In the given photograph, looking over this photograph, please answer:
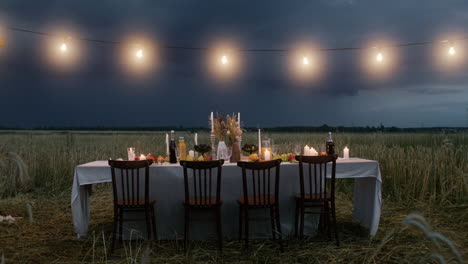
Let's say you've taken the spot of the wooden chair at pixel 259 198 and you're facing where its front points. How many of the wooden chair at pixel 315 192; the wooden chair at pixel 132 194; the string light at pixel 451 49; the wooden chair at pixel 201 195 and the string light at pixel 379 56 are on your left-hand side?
2

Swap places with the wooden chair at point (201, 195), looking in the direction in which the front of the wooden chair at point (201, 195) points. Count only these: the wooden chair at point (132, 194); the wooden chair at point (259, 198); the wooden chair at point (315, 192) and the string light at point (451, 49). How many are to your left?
1

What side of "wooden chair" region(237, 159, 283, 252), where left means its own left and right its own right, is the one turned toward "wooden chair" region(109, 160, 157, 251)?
left

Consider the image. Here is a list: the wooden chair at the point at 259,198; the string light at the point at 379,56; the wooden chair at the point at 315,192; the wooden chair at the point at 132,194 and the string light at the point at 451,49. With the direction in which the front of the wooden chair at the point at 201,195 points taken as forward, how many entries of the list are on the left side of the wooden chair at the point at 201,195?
1

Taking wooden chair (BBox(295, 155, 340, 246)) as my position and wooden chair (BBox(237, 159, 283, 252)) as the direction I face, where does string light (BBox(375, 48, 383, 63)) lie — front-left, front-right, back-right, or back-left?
back-right

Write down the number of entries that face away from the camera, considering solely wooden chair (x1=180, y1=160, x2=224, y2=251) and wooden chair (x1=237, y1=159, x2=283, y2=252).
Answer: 2

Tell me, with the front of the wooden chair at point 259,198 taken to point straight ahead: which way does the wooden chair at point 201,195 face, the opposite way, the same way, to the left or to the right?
the same way

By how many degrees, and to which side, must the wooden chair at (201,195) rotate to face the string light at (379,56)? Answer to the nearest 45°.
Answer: approximately 45° to its right

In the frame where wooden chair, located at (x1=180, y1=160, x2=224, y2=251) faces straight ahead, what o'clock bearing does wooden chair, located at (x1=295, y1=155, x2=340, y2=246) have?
wooden chair, located at (x1=295, y1=155, x2=340, y2=246) is roughly at 3 o'clock from wooden chair, located at (x1=180, y1=160, x2=224, y2=251).

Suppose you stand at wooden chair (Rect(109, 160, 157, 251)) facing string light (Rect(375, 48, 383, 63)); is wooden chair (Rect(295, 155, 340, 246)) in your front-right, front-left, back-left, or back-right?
front-right

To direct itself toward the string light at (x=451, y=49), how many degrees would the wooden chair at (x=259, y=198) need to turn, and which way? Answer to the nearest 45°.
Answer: approximately 45° to its right

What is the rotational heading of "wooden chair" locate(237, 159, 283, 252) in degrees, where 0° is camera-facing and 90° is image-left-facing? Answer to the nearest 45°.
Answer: approximately 180°

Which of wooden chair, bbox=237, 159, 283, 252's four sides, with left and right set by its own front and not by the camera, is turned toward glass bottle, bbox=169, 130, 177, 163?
left

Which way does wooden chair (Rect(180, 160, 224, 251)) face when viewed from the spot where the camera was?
facing away from the viewer
